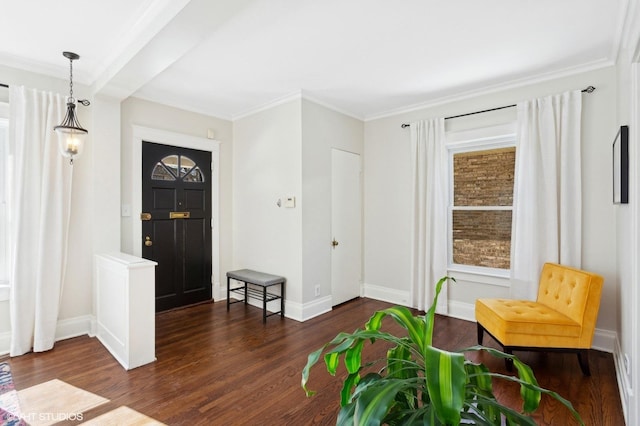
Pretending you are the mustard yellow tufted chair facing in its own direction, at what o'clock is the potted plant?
The potted plant is roughly at 11 o'clock from the mustard yellow tufted chair.

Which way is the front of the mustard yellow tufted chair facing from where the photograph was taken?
facing the viewer and to the left of the viewer

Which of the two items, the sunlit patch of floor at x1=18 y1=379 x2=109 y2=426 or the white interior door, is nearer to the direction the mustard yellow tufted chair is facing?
the sunlit patch of floor

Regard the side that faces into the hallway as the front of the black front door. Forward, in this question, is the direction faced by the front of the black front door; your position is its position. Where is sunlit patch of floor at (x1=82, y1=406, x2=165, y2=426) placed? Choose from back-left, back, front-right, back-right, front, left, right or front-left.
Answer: front-right

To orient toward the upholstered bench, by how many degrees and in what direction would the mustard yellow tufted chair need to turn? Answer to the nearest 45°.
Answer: approximately 45° to its right

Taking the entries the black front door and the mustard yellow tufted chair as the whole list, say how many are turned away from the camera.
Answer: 0

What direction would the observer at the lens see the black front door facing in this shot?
facing the viewer and to the right of the viewer

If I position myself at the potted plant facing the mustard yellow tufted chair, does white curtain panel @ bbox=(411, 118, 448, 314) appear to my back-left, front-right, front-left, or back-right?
front-left

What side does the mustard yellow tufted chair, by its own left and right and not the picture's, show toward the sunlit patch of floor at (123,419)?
front

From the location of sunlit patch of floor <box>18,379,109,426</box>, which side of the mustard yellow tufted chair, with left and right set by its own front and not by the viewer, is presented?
front

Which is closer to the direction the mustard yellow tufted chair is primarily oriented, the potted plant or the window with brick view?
the potted plant
